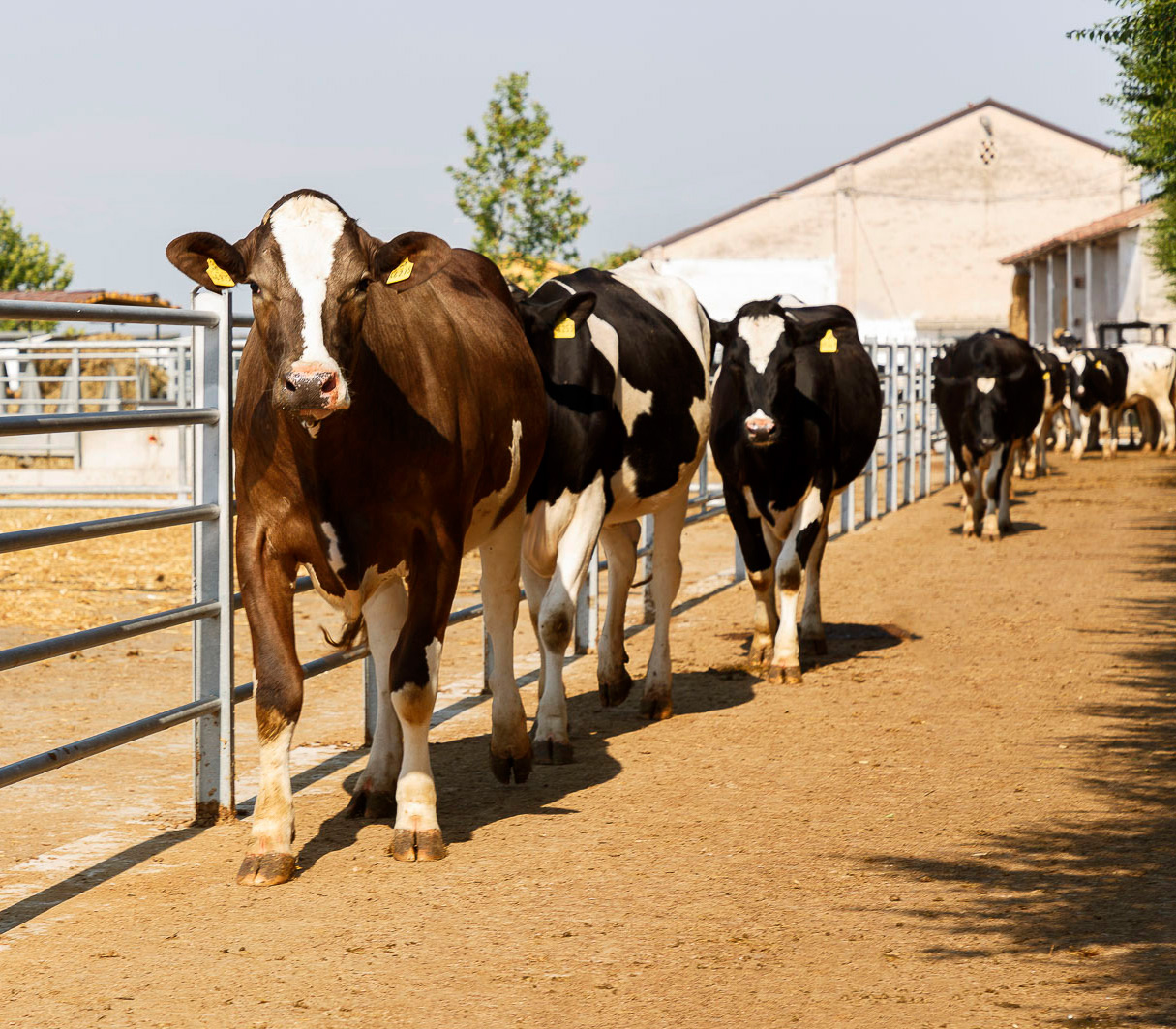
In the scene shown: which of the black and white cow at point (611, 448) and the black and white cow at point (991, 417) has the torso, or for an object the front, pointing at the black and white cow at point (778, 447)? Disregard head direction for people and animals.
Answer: the black and white cow at point (991, 417)

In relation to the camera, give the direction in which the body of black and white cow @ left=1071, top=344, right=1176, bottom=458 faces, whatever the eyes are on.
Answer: to the viewer's left

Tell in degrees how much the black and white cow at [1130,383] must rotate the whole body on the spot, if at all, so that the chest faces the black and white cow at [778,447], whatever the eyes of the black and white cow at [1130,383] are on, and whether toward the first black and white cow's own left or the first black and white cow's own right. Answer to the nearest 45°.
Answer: approximately 90° to the first black and white cow's own left

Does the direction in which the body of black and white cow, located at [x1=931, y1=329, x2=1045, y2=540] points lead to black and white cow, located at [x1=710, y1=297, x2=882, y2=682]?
yes

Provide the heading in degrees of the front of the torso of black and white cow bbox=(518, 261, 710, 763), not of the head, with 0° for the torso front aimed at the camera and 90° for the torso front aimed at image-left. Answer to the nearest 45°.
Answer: approximately 45°

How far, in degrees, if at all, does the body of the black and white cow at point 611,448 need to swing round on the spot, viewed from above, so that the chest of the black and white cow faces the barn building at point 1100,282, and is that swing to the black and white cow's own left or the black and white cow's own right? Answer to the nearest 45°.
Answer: approximately 135° to the black and white cow's own right

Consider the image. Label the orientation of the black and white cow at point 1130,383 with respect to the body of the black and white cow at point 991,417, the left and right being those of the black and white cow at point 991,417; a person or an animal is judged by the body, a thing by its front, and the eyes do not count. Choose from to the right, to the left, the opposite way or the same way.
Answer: to the right

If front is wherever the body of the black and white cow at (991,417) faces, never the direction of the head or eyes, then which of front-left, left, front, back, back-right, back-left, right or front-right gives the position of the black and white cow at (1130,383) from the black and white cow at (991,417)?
back

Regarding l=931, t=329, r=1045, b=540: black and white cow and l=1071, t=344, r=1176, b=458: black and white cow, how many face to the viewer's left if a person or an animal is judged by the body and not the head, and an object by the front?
1
